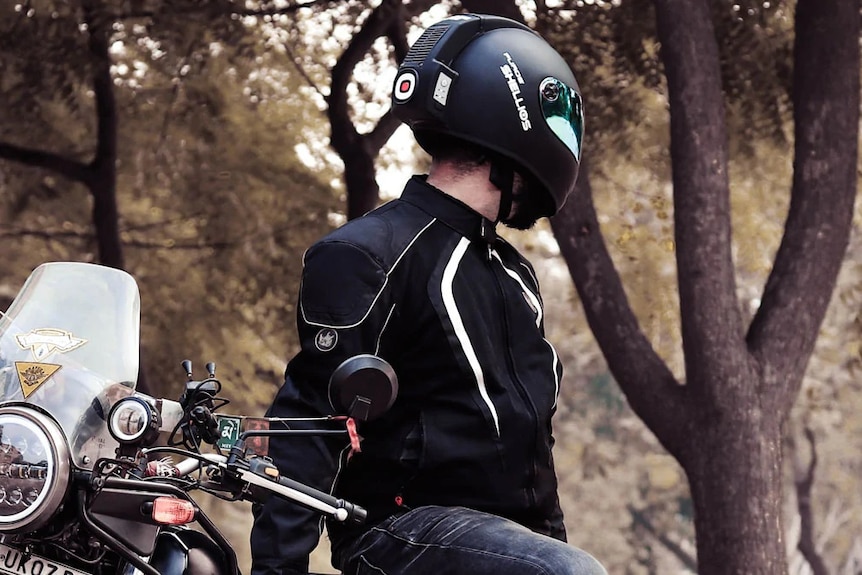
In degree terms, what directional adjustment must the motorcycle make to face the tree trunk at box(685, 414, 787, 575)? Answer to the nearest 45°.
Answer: approximately 180°
